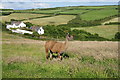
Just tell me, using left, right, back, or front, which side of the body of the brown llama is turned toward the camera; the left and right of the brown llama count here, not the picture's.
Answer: right
